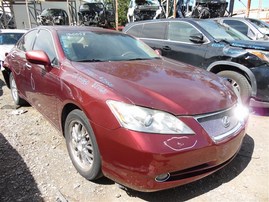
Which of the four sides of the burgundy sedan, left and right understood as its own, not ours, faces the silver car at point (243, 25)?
left

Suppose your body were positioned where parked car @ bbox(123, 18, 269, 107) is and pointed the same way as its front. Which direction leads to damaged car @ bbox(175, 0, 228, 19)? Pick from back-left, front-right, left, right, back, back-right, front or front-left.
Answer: back-left

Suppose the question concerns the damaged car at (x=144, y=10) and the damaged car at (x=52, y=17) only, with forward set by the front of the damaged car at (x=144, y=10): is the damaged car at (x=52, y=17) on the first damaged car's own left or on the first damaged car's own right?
on the first damaged car's own right

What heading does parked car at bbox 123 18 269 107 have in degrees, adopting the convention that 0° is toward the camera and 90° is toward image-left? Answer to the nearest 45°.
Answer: approximately 315°

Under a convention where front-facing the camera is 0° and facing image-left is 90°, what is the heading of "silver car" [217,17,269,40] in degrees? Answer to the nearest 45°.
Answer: approximately 315°

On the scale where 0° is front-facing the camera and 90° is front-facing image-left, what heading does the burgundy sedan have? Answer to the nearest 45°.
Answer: approximately 315°

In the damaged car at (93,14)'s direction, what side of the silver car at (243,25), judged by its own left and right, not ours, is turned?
back

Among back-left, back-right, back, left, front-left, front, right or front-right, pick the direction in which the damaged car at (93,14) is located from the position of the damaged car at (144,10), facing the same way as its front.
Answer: back-right

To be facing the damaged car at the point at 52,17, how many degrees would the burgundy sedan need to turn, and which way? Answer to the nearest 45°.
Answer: approximately 135° to its left

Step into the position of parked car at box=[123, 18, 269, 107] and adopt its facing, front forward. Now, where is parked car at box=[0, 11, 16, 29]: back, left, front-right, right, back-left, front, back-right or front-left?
back
